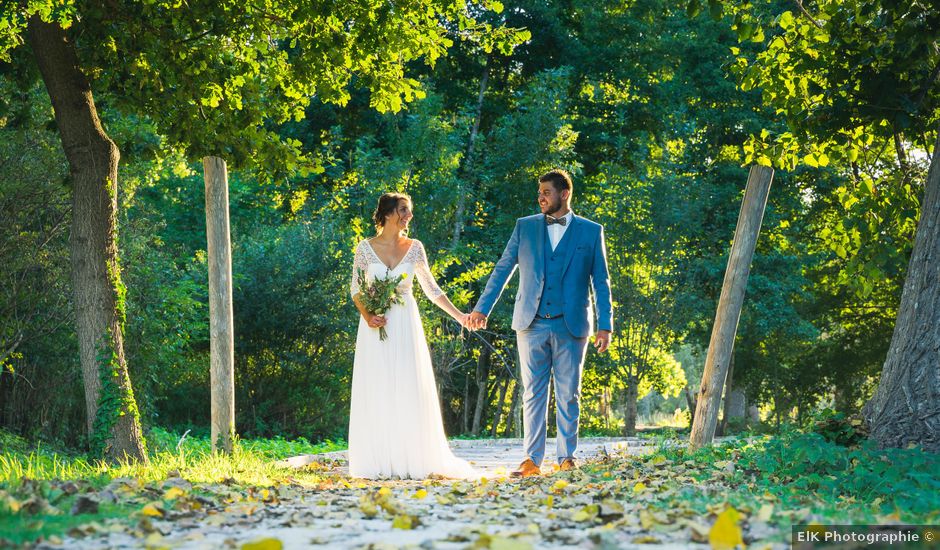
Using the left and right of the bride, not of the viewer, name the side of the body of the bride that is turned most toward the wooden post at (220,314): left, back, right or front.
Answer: right

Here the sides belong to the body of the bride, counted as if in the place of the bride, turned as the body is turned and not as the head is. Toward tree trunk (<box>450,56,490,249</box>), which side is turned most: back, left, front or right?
back

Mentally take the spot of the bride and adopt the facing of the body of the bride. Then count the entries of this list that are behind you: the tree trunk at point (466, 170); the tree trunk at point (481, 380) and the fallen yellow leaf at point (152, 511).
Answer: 2

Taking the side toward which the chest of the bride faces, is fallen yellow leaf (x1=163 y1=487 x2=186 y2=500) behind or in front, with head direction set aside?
in front

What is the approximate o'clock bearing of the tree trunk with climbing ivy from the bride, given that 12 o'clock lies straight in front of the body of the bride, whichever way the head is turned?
The tree trunk with climbing ivy is roughly at 3 o'clock from the bride.

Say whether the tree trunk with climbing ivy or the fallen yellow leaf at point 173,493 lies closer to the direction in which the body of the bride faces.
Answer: the fallen yellow leaf

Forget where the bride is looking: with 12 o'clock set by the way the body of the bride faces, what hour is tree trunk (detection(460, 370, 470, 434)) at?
The tree trunk is roughly at 6 o'clock from the bride.

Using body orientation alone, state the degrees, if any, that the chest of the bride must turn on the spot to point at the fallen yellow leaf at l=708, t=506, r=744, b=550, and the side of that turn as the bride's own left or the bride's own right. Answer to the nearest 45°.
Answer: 0° — they already face it

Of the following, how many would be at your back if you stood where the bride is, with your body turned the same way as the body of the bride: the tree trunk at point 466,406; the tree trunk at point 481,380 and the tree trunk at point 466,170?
3

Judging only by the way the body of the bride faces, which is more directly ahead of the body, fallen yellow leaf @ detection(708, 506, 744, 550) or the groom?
the fallen yellow leaf

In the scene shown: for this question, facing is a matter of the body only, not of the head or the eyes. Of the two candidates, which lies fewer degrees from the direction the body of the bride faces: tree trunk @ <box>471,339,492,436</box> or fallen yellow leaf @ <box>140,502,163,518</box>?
the fallen yellow leaf

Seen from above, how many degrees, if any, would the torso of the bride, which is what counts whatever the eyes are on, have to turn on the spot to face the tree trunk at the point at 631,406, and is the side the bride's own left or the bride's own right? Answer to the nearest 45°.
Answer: approximately 135° to the bride's own left

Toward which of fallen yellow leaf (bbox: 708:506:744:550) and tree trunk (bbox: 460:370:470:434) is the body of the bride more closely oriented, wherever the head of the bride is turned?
the fallen yellow leaf

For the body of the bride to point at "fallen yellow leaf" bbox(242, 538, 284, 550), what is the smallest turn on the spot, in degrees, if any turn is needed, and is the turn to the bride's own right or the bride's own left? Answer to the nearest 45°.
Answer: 0° — they already face it

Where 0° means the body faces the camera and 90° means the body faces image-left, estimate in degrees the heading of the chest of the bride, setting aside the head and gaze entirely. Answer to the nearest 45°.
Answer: approximately 0°

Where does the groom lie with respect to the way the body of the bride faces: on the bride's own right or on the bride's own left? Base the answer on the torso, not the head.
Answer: on the bride's own left
